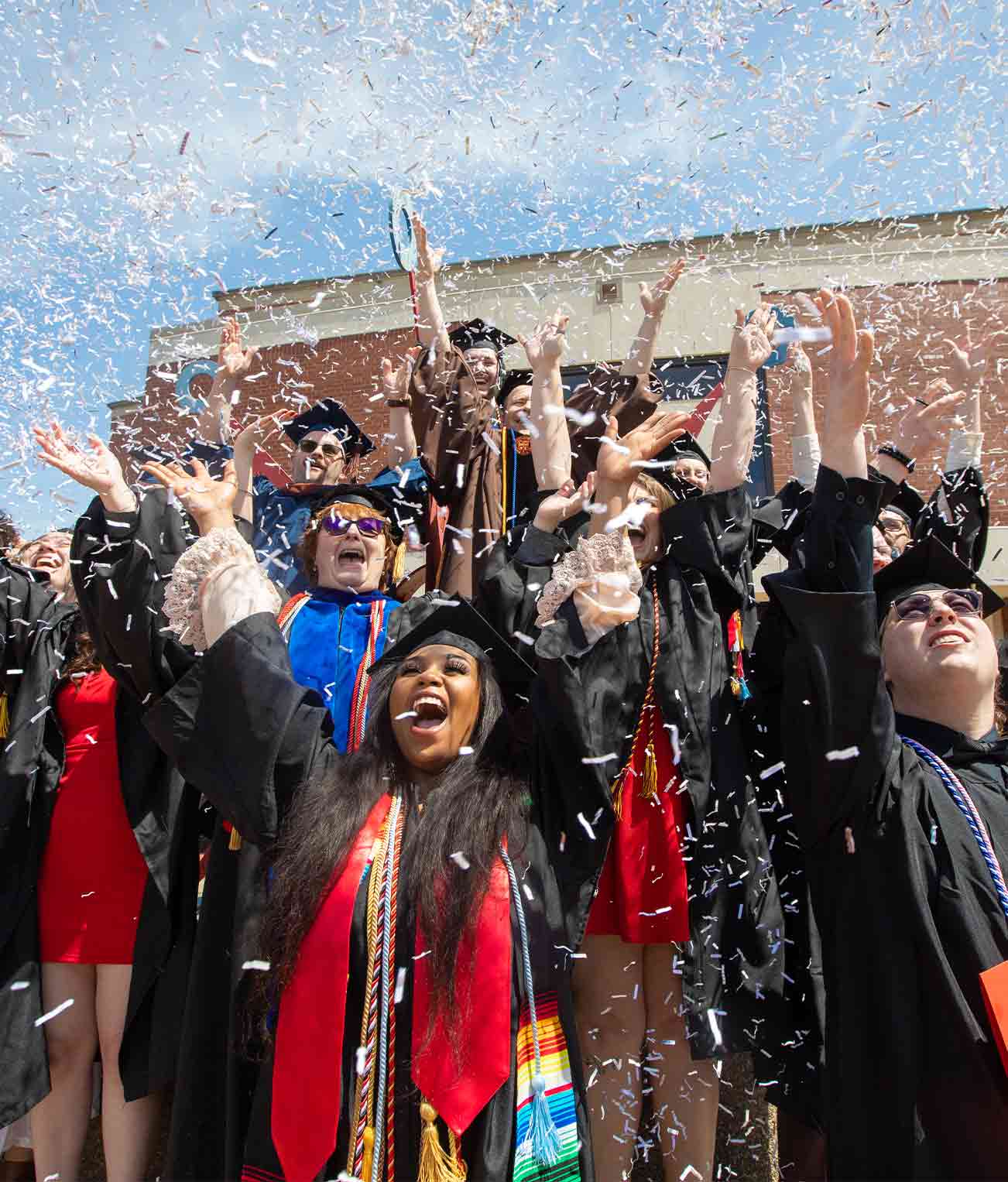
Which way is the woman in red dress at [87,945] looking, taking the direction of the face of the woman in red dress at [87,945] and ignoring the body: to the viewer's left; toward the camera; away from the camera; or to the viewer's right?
toward the camera

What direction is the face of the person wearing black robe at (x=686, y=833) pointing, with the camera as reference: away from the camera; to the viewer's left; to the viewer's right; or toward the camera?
toward the camera

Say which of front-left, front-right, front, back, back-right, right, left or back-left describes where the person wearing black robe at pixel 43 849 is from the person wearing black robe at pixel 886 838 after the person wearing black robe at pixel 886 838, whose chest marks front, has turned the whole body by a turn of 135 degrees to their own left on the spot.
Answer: left

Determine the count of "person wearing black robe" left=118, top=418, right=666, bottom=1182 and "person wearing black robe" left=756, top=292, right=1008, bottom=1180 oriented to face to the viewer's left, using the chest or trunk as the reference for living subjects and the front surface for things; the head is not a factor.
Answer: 0

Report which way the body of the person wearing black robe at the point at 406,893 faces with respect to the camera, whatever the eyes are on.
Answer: toward the camera

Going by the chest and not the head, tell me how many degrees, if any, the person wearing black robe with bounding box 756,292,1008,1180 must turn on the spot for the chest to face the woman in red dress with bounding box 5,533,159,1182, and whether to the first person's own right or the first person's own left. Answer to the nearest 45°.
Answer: approximately 135° to the first person's own right

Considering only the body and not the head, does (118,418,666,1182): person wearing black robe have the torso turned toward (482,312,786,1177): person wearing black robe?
no

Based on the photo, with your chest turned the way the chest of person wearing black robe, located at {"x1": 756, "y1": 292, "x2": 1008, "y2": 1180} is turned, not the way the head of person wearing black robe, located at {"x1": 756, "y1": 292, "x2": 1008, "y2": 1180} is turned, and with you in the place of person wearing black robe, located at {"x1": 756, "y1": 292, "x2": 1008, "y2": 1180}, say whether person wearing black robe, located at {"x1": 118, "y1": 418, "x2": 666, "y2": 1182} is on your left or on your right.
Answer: on your right

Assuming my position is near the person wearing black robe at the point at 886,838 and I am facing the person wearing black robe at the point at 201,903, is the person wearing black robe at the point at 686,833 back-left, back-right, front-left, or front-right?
front-right

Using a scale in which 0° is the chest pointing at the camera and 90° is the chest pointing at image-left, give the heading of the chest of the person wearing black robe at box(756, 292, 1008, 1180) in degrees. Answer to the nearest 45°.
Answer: approximately 315°

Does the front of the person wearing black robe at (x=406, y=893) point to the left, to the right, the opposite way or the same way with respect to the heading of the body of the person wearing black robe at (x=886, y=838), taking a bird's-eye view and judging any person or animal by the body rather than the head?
the same way

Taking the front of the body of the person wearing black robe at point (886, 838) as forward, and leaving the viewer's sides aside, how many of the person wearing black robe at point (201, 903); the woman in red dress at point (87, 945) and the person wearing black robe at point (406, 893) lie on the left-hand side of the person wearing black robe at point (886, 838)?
0

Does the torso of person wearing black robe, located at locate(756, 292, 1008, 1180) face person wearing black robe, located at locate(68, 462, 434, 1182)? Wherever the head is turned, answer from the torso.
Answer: no

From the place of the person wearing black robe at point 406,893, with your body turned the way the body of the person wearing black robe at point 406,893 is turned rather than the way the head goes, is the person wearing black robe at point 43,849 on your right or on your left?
on your right

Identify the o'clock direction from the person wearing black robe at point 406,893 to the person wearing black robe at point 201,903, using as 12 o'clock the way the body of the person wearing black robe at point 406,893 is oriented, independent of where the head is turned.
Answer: the person wearing black robe at point 201,903 is roughly at 4 o'clock from the person wearing black robe at point 406,893.
